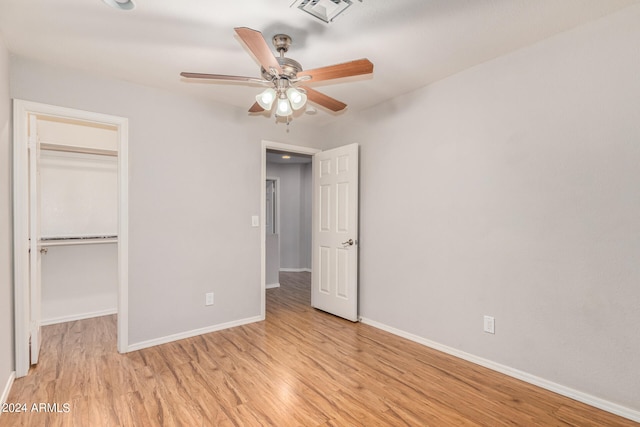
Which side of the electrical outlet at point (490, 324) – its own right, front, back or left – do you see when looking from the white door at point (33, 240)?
front

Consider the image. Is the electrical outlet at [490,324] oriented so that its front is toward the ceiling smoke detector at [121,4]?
yes

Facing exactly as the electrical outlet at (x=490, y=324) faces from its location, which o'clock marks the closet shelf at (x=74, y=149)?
The closet shelf is roughly at 1 o'clock from the electrical outlet.

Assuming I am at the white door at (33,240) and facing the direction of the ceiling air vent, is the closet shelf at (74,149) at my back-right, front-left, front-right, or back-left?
back-left

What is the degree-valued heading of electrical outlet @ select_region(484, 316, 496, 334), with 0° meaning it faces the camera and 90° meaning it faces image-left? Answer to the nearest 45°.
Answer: approximately 45°

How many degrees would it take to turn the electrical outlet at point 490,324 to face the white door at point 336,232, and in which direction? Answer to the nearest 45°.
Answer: approximately 45° to its right

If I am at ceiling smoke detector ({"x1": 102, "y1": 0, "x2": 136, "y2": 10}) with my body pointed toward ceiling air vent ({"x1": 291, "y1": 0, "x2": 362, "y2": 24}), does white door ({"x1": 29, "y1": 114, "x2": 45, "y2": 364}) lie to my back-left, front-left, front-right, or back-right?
back-left
